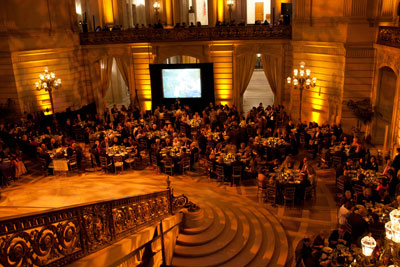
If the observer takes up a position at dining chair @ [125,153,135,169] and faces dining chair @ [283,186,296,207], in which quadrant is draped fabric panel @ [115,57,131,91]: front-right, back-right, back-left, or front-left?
back-left

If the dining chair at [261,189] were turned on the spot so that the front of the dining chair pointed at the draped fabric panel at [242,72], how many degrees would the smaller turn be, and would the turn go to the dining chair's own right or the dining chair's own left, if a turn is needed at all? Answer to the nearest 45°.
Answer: approximately 45° to the dining chair's own left

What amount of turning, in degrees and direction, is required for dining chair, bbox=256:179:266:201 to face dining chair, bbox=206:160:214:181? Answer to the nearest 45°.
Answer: approximately 90° to its left

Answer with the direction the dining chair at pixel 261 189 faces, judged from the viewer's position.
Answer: facing away from the viewer and to the right of the viewer

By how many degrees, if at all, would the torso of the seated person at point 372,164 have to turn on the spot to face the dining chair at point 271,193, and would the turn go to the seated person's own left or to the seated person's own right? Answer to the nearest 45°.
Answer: approximately 45° to the seated person's own right
